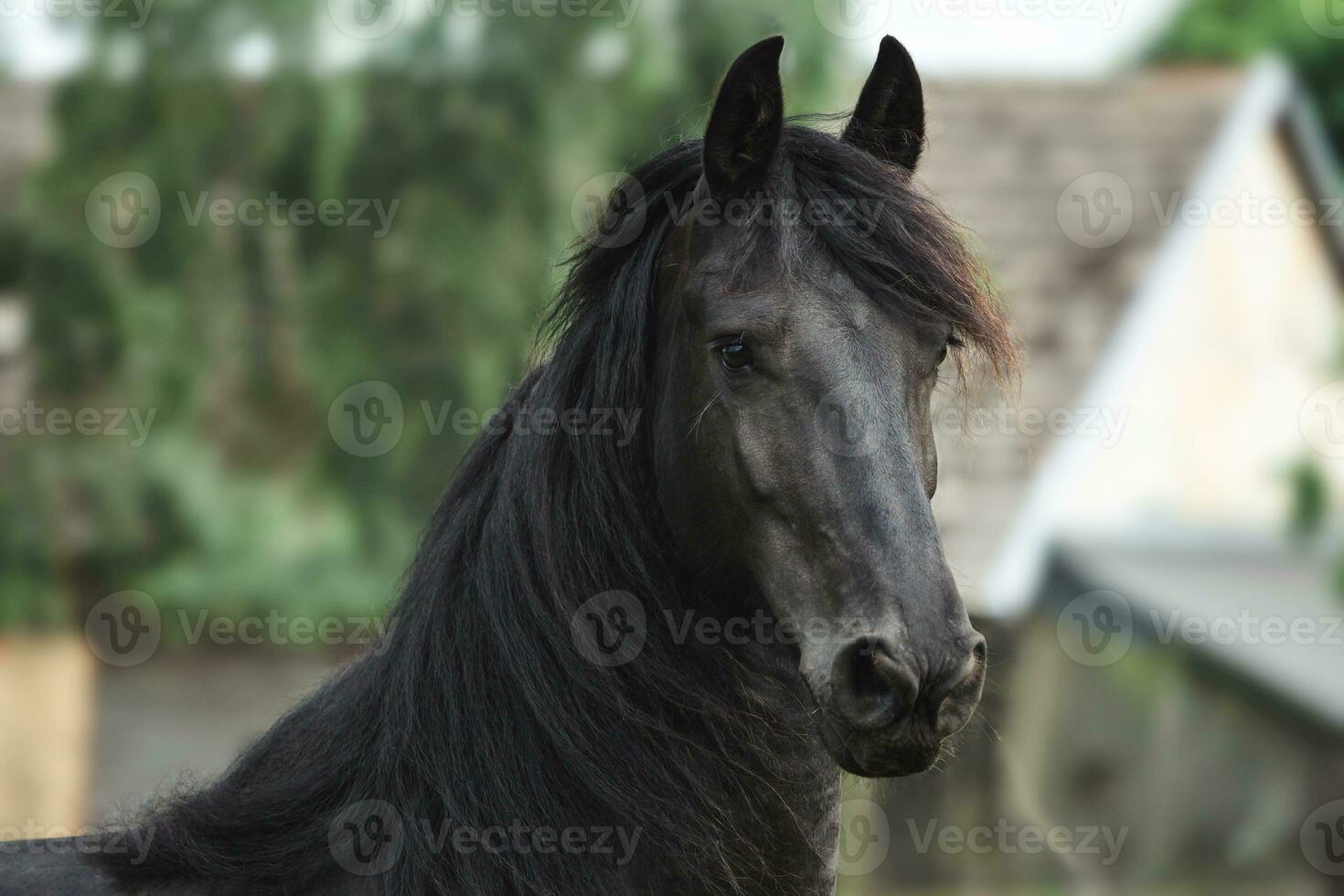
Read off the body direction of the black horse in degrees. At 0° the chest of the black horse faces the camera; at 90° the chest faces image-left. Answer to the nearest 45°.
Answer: approximately 315°
